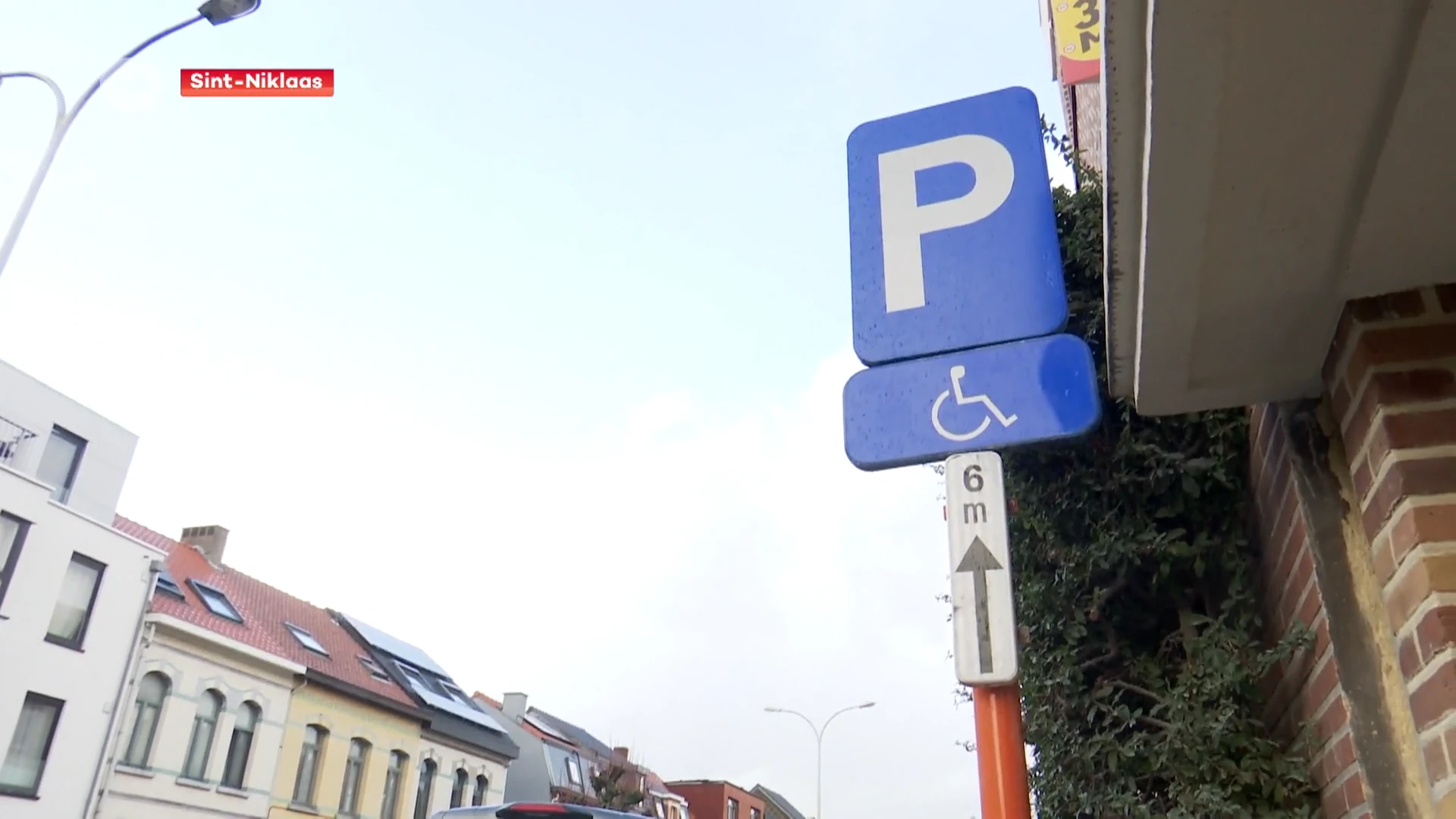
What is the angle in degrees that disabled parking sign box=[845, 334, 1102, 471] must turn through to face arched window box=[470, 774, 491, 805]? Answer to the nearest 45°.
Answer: approximately 135° to its right

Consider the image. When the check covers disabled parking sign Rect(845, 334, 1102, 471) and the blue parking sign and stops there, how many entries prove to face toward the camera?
2

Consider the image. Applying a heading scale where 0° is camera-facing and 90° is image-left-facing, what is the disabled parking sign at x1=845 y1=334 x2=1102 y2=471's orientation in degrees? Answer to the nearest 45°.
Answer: approximately 0°
